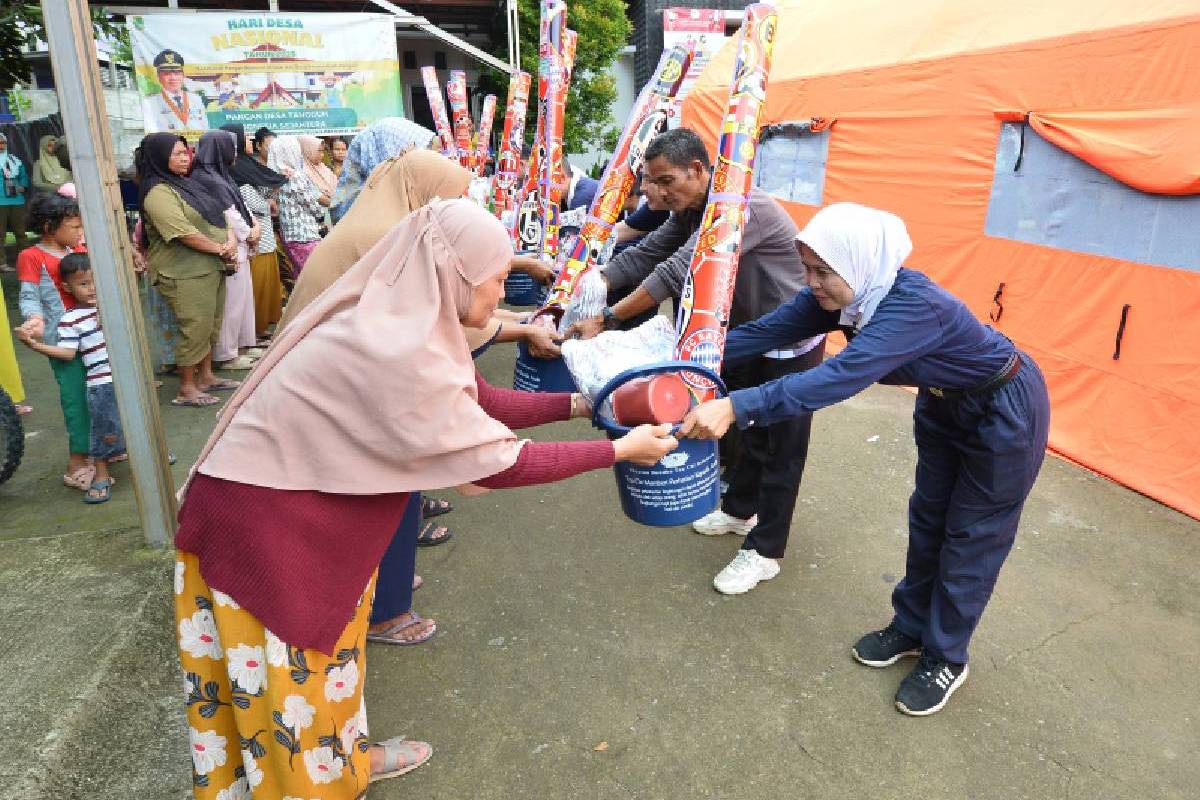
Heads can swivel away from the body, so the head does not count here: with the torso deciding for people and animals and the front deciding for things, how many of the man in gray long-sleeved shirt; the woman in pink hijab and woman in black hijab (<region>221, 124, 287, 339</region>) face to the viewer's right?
2

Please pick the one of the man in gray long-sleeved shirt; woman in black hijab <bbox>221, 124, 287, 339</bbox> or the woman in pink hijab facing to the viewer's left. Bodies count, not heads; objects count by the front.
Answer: the man in gray long-sleeved shirt

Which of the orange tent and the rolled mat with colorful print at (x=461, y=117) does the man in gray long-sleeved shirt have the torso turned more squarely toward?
the rolled mat with colorful print

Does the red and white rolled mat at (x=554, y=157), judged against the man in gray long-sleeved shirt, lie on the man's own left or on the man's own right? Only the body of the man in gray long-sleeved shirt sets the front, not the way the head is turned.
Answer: on the man's own right

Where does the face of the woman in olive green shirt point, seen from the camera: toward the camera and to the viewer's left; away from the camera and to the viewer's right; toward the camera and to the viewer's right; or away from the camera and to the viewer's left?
toward the camera and to the viewer's right

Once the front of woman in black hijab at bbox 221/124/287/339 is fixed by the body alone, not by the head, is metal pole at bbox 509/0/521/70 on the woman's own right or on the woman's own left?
on the woman's own left

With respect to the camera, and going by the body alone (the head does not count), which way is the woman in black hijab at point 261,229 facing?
to the viewer's right

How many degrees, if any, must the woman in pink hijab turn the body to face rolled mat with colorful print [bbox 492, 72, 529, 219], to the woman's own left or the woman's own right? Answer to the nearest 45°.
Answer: approximately 90° to the woman's own left

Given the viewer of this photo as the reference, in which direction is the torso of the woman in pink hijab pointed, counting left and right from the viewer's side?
facing to the right of the viewer

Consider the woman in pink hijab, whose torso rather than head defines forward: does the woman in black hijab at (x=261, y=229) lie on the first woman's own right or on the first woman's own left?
on the first woman's own left

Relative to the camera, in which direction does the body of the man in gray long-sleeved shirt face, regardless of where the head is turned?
to the viewer's left

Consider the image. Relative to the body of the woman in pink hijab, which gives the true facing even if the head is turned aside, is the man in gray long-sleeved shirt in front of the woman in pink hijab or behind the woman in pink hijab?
in front
